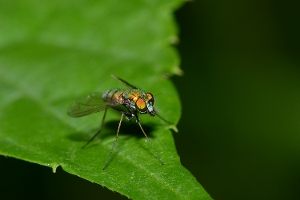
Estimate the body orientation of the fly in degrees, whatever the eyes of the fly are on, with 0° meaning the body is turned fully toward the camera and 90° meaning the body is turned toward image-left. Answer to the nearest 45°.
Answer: approximately 315°
